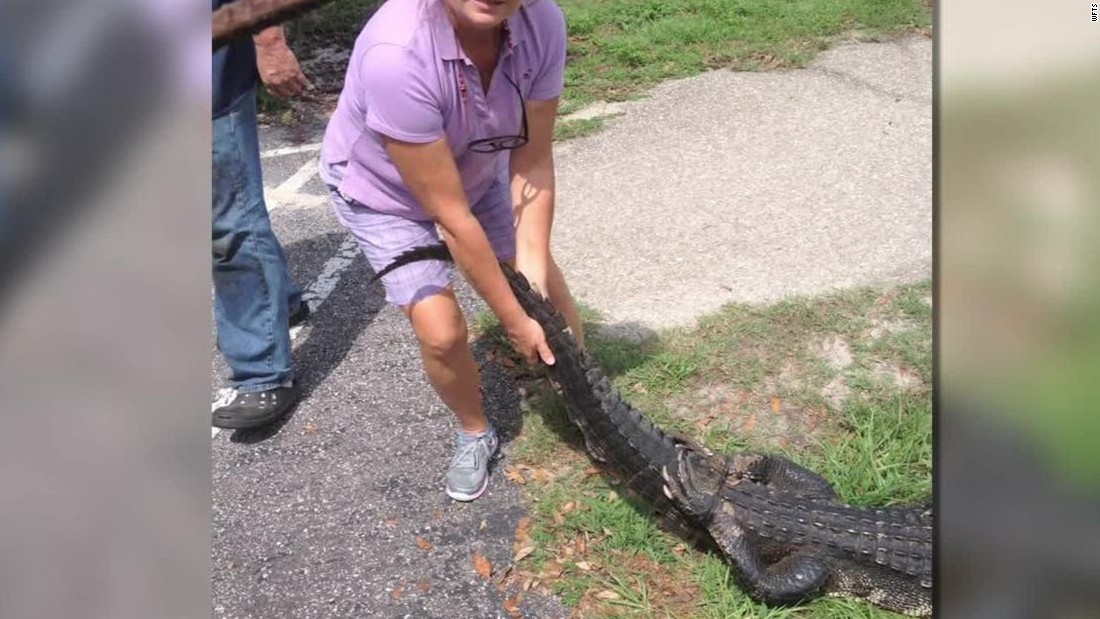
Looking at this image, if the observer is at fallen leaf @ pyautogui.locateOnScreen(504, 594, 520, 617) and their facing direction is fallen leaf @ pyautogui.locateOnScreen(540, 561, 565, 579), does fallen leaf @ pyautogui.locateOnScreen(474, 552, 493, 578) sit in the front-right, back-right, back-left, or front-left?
front-left

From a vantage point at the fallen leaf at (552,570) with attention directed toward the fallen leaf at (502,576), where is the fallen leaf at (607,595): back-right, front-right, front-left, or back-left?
back-left

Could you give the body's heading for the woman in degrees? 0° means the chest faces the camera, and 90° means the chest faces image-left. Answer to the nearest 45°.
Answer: approximately 315°

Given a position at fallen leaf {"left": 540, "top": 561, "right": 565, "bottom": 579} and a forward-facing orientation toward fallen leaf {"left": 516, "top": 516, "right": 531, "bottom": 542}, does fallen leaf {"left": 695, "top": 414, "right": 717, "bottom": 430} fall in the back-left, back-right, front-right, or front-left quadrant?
front-right

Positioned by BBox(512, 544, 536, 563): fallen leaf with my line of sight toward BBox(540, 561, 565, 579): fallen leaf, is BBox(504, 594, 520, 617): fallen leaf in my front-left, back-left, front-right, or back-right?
front-right

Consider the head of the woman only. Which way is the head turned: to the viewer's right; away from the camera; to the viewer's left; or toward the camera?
toward the camera
